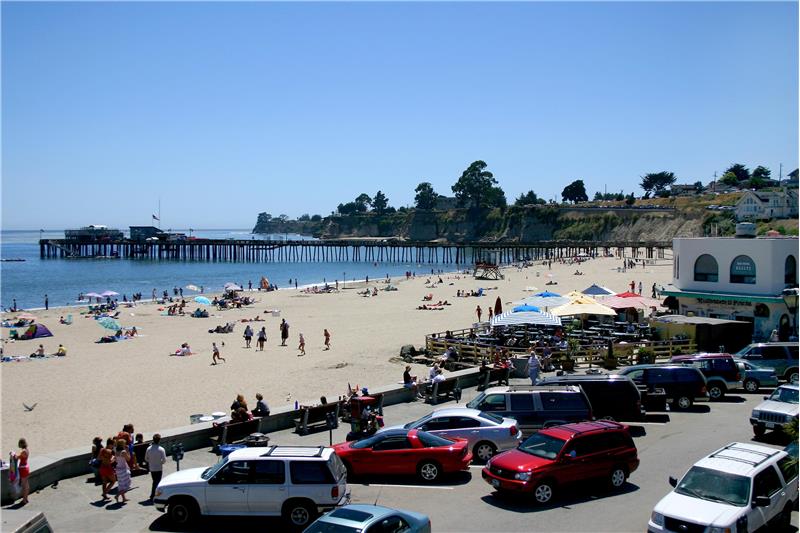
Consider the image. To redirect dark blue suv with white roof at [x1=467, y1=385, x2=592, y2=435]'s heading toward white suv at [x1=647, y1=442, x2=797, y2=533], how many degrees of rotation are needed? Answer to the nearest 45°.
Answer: approximately 135° to its left

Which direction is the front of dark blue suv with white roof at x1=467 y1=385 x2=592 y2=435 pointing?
to the viewer's left

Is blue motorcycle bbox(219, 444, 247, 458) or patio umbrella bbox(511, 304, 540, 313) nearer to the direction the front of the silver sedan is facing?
the blue motorcycle

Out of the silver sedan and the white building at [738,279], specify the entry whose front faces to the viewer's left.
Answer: the silver sedan

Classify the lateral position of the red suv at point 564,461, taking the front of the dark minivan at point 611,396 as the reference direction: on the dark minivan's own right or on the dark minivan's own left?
on the dark minivan's own left

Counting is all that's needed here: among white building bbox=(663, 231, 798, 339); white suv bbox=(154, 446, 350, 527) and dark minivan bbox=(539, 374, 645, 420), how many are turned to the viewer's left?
2

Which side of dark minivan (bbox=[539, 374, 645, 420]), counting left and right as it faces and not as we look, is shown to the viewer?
left

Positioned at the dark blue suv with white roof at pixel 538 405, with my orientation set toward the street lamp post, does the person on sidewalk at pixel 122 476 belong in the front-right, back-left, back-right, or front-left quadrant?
back-left

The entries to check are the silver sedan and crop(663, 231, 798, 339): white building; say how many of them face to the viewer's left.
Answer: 1

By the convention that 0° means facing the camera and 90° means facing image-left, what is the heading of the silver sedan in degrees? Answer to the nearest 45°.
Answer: approximately 90°

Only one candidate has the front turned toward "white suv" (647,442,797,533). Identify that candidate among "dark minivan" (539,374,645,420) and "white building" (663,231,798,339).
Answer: the white building

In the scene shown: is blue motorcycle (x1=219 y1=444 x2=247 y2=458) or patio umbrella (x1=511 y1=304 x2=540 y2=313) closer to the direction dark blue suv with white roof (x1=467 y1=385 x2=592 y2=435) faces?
the blue motorcycle

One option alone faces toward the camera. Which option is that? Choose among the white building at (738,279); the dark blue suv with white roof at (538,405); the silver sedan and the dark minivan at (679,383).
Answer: the white building
